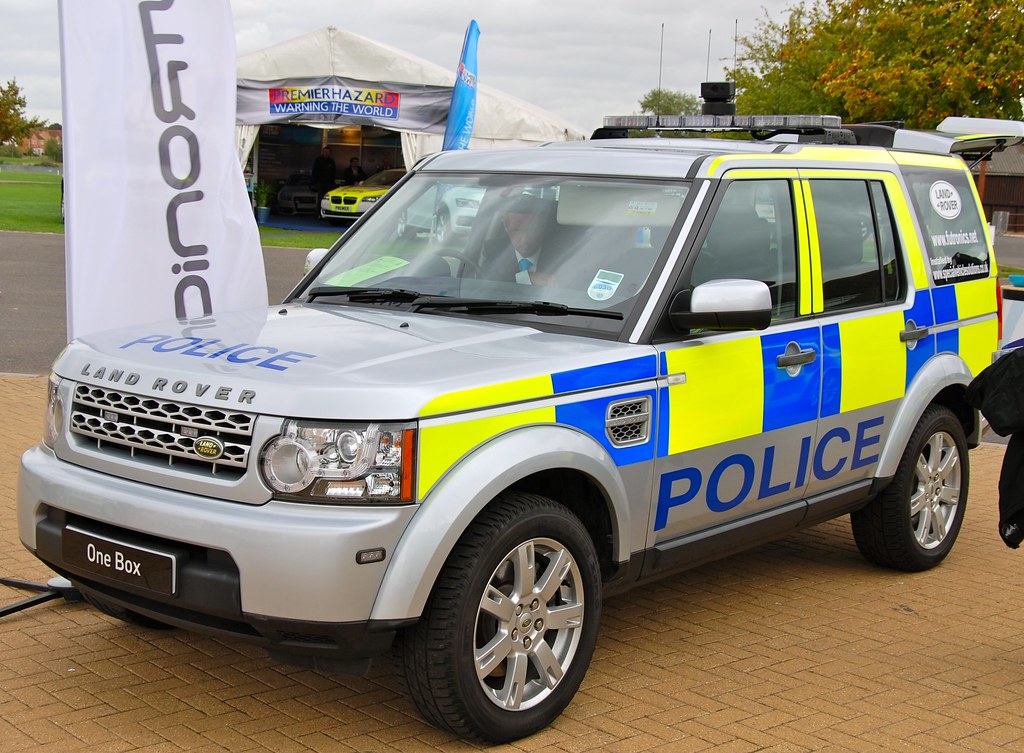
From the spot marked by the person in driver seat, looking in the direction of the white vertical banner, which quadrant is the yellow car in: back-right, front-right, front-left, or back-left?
front-right

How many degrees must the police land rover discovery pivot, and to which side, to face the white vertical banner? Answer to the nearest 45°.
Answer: approximately 90° to its right

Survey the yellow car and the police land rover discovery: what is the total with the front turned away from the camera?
0

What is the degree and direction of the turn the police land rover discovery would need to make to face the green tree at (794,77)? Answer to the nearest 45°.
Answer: approximately 135° to its right

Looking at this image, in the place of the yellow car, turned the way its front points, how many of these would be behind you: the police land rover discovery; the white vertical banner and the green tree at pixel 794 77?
1

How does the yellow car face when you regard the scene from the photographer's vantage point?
facing the viewer and to the left of the viewer

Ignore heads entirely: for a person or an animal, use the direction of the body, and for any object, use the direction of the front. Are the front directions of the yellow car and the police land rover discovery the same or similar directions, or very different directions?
same or similar directions

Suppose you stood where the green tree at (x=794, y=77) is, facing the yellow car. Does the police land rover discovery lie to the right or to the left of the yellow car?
left

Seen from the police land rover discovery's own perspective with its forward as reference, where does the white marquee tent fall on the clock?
The white marquee tent is roughly at 4 o'clock from the police land rover discovery.

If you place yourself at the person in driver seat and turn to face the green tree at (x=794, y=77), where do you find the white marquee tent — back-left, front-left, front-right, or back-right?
front-left

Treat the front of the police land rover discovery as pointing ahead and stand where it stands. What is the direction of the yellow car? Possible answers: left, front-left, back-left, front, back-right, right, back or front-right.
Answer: back-right

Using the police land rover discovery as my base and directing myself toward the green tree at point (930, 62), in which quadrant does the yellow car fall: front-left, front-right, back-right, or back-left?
front-left

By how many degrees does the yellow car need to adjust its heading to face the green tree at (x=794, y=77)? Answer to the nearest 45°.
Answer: approximately 180°

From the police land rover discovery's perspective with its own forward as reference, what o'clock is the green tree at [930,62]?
The green tree is roughly at 5 o'clock from the police land rover discovery.
